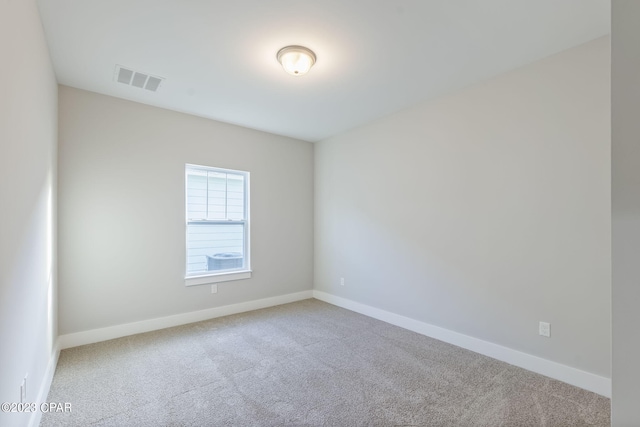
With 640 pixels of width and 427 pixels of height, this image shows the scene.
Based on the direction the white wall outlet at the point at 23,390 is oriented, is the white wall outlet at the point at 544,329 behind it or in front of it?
in front

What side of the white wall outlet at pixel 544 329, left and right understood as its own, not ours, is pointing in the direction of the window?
right

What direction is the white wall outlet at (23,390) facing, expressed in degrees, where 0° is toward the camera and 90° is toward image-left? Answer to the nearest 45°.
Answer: approximately 270°

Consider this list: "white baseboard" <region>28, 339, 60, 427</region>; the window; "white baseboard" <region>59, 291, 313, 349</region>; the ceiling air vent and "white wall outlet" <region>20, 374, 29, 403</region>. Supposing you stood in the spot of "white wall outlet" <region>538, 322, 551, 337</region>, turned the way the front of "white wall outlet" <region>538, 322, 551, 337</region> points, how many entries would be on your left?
0

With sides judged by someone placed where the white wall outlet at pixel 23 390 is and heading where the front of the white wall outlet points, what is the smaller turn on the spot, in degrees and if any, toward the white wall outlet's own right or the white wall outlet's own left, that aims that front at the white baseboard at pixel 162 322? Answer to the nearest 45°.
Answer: approximately 45° to the white wall outlet's own left

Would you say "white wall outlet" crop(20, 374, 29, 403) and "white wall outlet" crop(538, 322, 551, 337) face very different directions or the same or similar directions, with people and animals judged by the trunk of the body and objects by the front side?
very different directions

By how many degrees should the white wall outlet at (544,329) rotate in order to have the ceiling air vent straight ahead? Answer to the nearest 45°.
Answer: approximately 45° to its right

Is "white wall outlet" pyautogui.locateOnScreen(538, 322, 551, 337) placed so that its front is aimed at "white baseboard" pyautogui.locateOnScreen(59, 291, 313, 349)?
no
